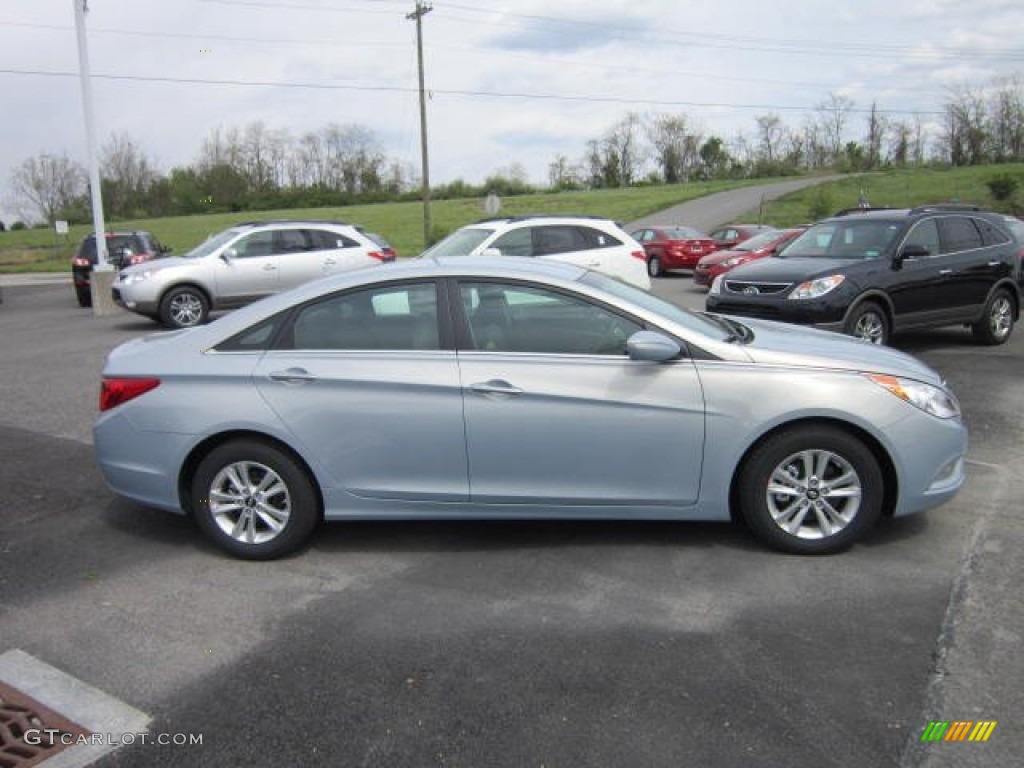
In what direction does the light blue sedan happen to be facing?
to the viewer's right

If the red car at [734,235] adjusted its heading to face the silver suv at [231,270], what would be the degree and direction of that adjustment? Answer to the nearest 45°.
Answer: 0° — it already faces it

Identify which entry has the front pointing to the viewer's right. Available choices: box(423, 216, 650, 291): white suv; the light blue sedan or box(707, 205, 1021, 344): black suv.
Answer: the light blue sedan

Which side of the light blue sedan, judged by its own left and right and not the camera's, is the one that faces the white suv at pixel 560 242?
left

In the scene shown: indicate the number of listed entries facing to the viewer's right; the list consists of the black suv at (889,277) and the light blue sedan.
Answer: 1

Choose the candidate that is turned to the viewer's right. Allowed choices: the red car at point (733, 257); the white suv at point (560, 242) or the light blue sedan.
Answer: the light blue sedan

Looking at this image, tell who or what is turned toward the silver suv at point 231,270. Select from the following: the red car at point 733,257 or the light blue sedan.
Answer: the red car

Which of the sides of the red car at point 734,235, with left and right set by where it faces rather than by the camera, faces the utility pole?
right
